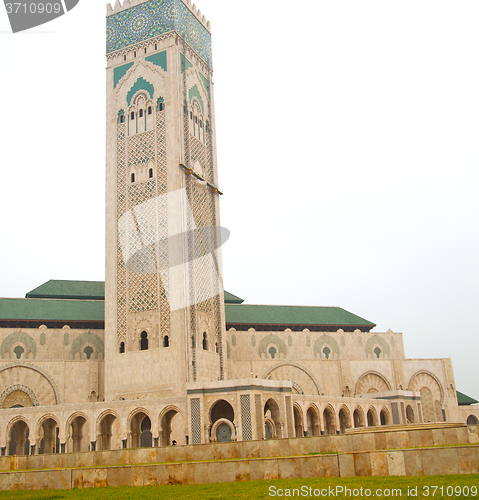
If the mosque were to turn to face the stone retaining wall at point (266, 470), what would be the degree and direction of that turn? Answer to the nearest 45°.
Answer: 0° — it already faces it

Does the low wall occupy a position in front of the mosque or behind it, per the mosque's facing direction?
in front

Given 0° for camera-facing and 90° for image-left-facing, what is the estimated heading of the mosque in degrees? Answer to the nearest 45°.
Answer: approximately 0°
